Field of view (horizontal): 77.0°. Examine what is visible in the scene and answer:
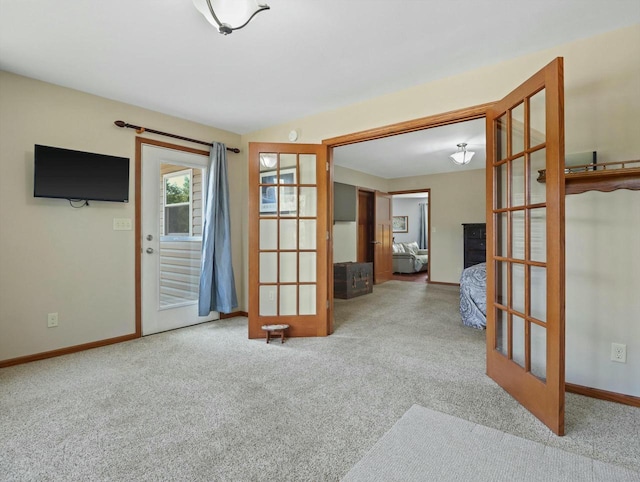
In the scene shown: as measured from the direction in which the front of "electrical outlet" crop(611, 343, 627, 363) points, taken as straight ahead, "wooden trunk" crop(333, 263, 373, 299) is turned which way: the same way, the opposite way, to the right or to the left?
to the left

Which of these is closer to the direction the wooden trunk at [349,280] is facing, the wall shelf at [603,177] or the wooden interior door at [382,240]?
the wall shelf
